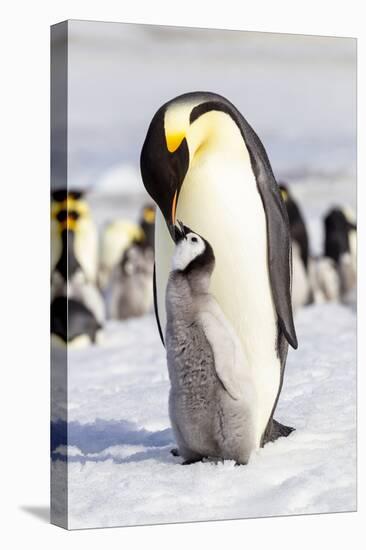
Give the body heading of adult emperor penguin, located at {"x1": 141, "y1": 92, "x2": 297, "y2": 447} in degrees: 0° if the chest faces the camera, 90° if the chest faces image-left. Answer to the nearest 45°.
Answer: approximately 45°
